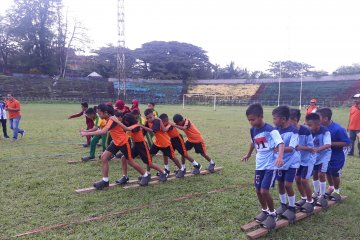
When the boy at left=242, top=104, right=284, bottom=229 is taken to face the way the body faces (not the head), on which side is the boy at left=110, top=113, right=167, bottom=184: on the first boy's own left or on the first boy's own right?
on the first boy's own right

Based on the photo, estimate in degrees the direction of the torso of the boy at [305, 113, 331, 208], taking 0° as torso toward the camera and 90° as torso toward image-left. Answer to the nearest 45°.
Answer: approximately 45°
